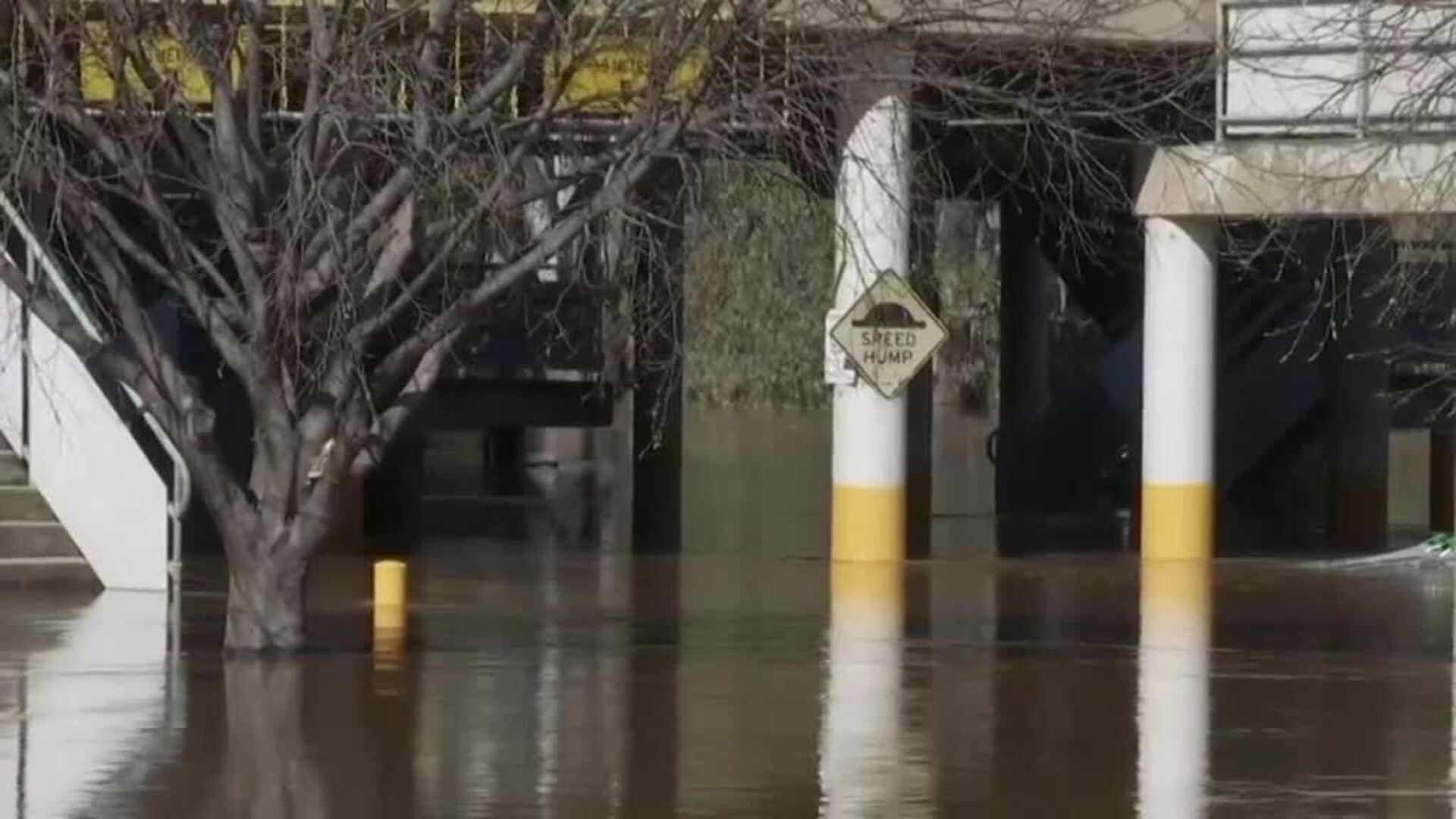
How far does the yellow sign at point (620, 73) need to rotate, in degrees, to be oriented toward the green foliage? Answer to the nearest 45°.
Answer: approximately 180°

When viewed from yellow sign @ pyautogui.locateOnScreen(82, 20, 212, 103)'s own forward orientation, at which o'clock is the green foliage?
The green foliage is roughly at 7 o'clock from the yellow sign.

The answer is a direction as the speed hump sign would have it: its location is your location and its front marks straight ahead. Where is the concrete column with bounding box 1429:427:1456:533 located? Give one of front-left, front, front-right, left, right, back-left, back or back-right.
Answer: back-left

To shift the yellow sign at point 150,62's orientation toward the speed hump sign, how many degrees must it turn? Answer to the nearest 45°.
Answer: approximately 135° to its left

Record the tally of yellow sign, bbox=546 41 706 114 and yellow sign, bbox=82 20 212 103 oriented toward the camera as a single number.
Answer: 2

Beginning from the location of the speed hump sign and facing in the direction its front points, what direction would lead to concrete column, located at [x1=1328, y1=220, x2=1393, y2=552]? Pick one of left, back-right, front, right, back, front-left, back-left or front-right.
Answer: back-left

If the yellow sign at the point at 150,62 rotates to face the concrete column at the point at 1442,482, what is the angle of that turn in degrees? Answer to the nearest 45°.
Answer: approximately 135° to its left

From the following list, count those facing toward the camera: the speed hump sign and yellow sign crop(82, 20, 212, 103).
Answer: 2

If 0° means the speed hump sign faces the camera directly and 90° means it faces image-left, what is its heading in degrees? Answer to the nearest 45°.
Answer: approximately 0°

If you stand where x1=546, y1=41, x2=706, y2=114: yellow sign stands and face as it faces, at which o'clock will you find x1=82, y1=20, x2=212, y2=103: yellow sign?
x1=82, y1=20, x2=212, y2=103: yellow sign is roughly at 3 o'clock from x1=546, y1=41, x2=706, y2=114: yellow sign.

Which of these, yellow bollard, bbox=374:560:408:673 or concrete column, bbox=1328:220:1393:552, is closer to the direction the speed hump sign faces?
the yellow bollard
